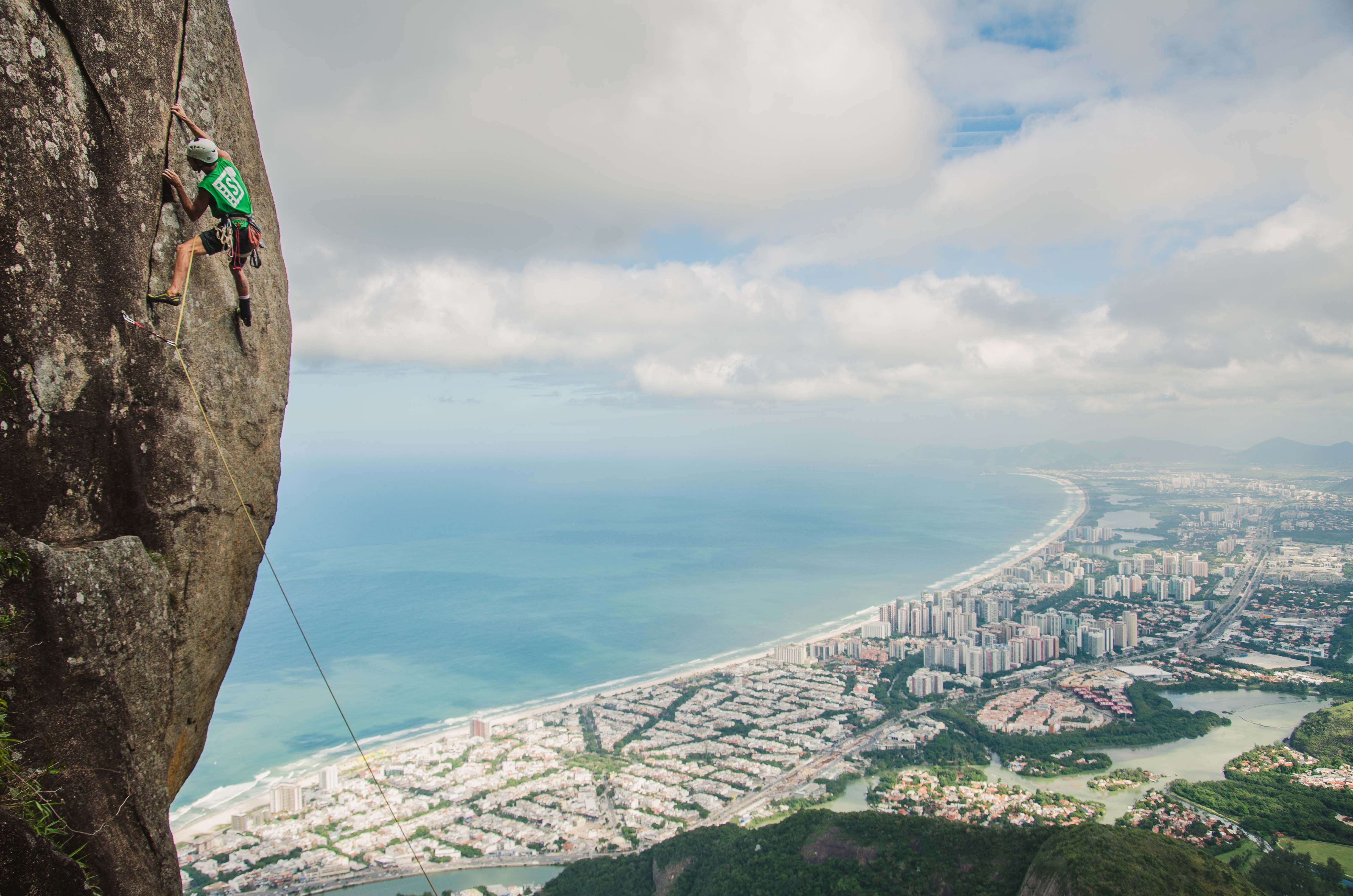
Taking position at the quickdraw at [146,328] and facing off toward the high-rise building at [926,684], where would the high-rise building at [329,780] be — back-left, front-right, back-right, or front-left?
front-left

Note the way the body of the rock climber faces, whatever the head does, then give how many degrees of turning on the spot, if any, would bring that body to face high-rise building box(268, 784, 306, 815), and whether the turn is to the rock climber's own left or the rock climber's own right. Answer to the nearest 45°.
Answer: approximately 45° to the rock climber's own right

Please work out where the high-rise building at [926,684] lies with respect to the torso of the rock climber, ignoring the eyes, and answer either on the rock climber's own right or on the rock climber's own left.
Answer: on the rock climber's own right

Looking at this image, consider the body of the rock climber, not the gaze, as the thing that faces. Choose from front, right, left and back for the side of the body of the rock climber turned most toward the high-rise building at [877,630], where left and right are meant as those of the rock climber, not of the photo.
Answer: right

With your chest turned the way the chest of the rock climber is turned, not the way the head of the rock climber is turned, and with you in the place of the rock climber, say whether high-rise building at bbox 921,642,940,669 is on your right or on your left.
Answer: on your right

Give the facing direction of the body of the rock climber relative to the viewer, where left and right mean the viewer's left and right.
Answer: facing away from the viewer and to the left of the viewer

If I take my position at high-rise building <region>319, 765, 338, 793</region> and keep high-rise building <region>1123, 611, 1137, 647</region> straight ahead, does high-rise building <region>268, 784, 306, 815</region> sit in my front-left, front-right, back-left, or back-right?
back-right

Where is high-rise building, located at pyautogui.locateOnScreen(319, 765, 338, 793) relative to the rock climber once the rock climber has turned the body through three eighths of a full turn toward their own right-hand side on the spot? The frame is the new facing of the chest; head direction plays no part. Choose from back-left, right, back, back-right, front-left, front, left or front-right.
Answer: left

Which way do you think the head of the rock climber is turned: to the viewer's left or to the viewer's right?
to the viewer's left
